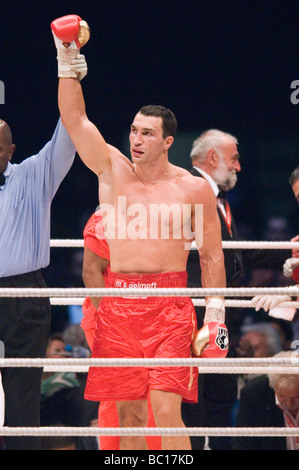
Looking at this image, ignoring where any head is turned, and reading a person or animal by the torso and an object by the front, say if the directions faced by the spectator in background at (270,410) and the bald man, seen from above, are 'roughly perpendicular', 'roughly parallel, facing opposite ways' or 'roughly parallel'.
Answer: roughly perpendicular

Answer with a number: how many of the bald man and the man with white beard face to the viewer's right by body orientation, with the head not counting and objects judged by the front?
1

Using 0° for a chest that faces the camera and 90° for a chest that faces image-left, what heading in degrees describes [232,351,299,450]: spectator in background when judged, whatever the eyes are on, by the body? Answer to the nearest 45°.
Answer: approximately 315°

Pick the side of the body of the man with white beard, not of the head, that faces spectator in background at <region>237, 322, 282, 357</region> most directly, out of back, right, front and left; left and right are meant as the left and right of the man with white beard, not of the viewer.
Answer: left

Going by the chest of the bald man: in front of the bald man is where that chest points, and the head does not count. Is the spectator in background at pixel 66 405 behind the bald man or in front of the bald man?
behind
